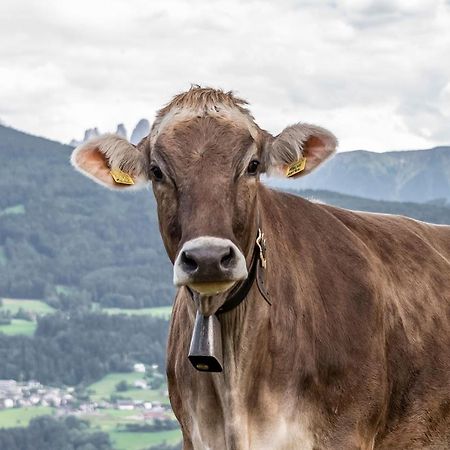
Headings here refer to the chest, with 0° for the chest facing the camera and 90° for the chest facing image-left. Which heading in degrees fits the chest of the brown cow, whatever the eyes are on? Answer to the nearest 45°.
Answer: approximately 45°
